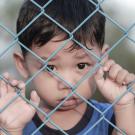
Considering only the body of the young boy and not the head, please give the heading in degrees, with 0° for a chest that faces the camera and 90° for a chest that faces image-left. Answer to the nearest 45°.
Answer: approximately 0°
